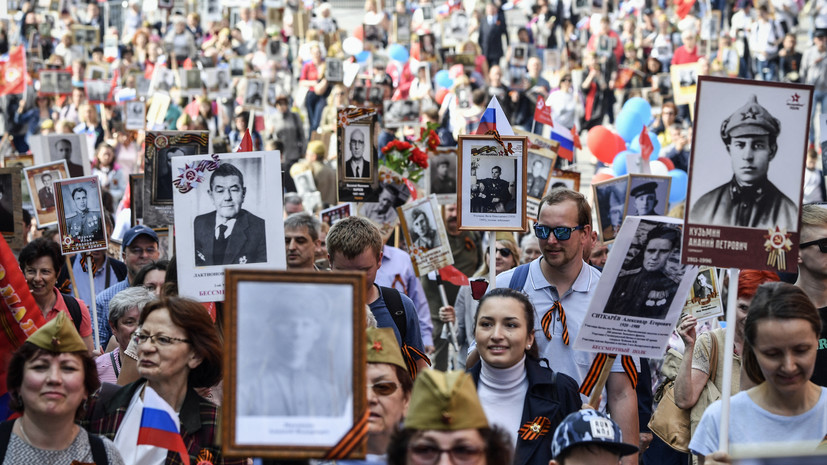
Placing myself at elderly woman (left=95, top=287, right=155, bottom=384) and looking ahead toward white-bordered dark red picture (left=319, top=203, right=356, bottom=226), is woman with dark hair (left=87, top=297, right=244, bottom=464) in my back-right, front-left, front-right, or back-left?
back-right

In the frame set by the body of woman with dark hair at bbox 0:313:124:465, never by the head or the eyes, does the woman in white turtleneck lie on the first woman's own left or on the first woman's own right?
on the first woman's own left

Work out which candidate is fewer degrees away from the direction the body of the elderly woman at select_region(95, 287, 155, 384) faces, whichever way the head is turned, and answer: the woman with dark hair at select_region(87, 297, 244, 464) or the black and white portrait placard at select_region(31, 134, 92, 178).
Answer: the woman with dark hair

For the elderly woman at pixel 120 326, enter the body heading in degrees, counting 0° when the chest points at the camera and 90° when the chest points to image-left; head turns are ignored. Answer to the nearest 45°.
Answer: approximately 315°

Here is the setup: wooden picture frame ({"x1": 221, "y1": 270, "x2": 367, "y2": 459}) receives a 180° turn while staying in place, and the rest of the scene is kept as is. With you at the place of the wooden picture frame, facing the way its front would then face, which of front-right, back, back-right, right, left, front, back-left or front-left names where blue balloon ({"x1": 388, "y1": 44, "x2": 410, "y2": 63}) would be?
front

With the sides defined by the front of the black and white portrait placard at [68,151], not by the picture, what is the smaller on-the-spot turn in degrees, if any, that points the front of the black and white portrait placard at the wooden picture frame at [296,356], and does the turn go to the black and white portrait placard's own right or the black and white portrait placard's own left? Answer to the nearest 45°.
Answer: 0° — it already faces it

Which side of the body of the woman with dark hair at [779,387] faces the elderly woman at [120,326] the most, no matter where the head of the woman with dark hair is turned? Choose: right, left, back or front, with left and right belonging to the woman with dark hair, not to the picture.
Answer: right

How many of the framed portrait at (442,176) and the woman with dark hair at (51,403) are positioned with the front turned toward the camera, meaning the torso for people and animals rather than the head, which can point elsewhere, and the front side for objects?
2

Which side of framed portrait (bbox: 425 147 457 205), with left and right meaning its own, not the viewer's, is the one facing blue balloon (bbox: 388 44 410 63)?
back
